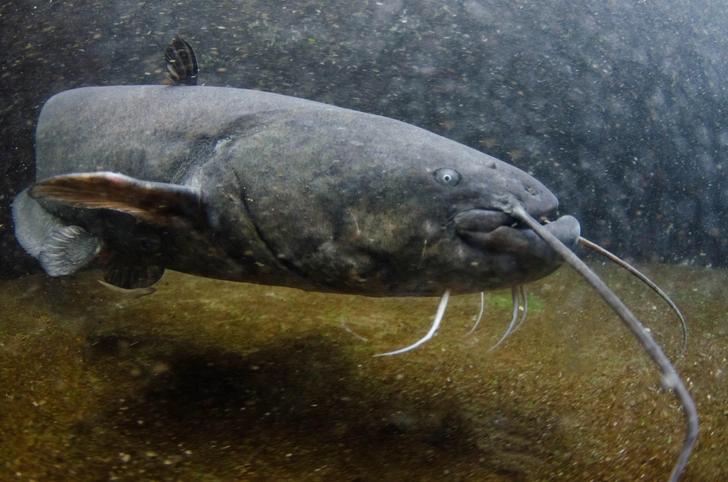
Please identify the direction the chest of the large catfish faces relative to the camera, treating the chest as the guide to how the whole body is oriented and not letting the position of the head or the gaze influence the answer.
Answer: to the viewer's right
